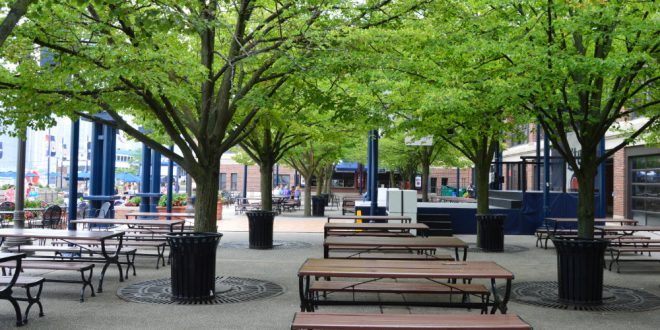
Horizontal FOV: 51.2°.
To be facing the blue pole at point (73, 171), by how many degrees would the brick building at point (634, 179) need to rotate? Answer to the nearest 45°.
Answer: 0° — it already faces it

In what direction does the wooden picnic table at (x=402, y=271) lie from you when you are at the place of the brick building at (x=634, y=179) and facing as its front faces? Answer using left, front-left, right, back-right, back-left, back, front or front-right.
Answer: front-left

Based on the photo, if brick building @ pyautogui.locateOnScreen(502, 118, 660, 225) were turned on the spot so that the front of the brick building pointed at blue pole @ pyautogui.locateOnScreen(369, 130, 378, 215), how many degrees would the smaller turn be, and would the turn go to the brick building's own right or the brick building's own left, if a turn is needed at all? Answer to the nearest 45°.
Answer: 0° — it already faces it

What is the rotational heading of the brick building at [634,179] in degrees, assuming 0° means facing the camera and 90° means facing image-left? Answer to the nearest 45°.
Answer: approximately 45°

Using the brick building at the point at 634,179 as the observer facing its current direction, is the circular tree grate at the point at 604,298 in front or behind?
in front

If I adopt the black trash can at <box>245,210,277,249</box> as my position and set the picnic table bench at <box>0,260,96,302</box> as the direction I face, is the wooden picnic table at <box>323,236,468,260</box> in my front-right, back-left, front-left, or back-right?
front-left

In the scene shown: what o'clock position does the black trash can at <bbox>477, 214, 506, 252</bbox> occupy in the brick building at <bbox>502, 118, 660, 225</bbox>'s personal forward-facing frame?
The black trash can is roughly at 11 o'clock from the brick building.

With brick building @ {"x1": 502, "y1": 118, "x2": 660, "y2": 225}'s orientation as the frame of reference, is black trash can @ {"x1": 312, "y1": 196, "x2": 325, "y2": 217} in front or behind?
in front

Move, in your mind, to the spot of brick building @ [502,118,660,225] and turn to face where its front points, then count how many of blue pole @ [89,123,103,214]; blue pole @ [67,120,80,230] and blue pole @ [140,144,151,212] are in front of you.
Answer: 3

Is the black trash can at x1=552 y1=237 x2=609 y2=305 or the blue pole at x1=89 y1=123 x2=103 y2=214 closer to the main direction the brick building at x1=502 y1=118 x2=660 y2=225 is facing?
the blue pole

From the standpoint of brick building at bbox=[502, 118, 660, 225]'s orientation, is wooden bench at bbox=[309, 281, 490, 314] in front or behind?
in front

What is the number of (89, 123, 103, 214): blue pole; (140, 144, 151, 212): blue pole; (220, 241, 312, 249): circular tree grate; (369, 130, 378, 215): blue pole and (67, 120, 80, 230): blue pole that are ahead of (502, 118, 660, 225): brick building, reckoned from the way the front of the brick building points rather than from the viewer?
5

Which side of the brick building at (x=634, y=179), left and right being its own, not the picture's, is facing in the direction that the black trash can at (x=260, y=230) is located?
front
